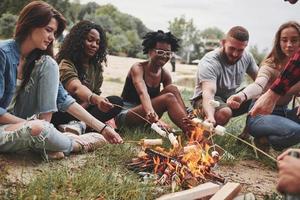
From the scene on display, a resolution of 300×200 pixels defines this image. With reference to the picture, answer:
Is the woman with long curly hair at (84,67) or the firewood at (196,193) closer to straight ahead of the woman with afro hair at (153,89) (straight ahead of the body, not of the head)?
the firewood

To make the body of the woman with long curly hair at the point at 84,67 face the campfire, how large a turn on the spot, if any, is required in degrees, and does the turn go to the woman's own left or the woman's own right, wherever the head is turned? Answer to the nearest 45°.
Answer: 0° — they already face it

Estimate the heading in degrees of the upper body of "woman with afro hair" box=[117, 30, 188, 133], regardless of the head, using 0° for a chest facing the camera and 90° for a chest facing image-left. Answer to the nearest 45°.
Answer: approximately 315°

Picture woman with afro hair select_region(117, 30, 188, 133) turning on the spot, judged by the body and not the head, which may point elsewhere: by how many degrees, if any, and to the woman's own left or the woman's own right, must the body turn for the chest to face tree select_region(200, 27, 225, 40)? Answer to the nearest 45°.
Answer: approximately 135° to the woman's own left

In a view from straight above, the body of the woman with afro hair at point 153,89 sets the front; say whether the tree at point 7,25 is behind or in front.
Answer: behind

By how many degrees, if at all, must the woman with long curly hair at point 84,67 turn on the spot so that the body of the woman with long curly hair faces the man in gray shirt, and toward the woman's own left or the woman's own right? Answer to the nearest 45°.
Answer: approximately 45° to the woman's own left

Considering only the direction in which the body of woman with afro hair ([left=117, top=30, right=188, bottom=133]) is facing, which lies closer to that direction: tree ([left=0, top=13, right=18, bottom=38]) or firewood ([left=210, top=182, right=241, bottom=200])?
the firewood

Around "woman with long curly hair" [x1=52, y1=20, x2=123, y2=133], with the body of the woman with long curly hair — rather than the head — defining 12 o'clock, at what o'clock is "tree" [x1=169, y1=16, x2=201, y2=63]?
The tree is roughly at 8 o'clock from the woman with long curly hair.
